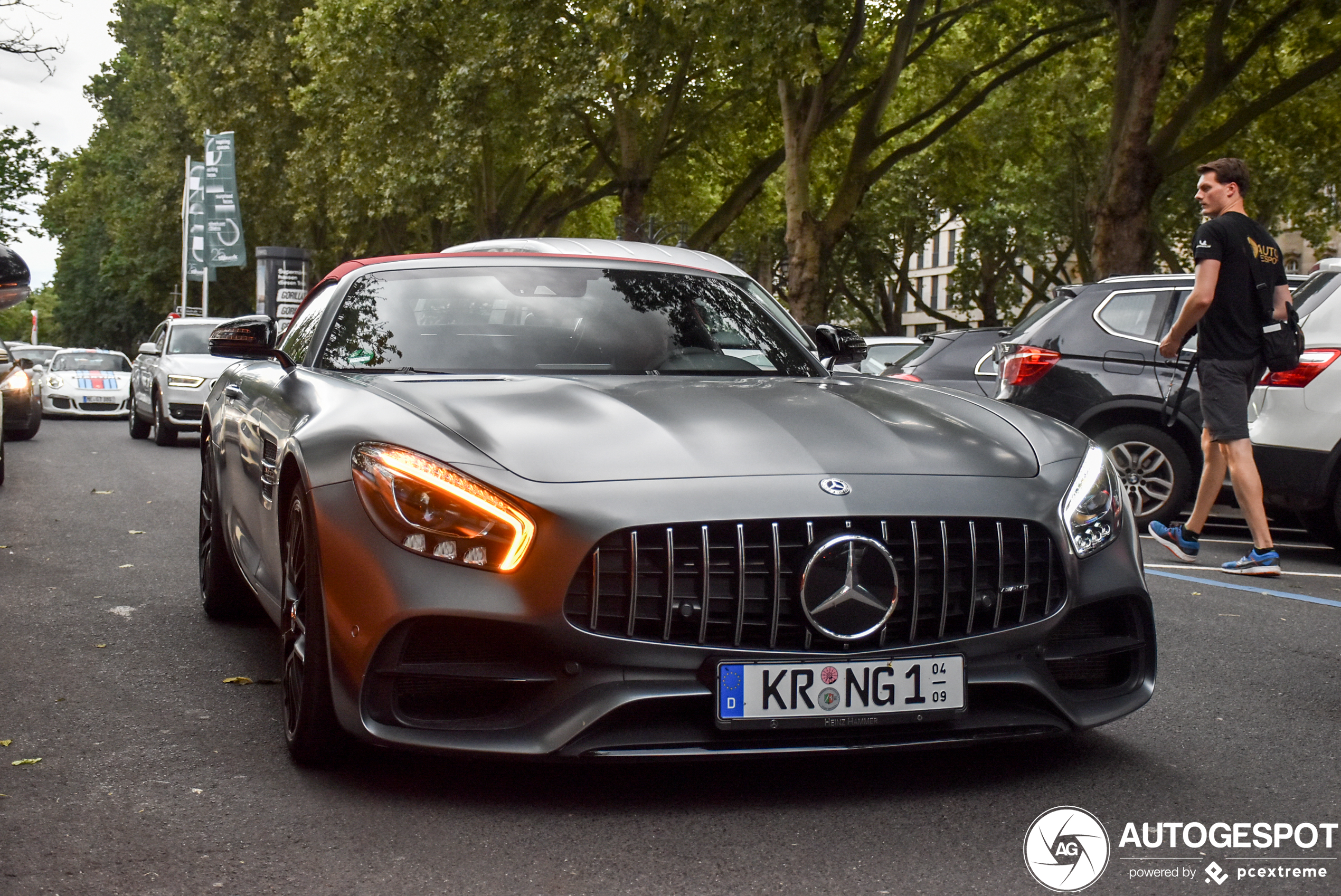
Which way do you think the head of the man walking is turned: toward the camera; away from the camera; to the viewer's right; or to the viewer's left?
to the viewer's left

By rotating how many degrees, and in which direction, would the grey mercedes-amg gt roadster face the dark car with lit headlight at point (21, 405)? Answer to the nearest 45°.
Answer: approximately 180°

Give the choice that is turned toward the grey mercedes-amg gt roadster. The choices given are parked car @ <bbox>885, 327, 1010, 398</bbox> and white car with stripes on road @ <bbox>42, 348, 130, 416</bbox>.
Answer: white car with stripes on road @ <bbox>42, 348, 130, 416</bbox>

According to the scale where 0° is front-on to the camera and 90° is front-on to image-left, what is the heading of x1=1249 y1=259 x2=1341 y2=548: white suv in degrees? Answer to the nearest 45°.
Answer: approximately 225°

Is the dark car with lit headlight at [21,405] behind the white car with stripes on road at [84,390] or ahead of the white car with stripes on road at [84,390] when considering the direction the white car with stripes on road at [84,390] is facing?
ahead

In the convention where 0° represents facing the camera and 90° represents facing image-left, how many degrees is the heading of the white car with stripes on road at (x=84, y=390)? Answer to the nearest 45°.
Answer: approximately 0°

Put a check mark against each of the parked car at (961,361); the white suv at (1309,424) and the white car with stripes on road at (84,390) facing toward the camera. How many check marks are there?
1

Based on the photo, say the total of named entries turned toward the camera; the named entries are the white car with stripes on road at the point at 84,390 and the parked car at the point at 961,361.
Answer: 1

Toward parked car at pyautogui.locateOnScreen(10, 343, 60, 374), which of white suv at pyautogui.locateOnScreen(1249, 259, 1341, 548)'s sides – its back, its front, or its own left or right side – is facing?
left

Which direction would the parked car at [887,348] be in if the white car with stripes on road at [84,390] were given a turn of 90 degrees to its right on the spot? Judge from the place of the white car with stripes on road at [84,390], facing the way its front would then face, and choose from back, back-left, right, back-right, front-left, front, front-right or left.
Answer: back-left

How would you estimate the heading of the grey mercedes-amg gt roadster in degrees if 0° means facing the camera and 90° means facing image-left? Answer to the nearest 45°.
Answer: approximately 315°

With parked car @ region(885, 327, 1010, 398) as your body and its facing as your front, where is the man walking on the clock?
The man walking is roughly at 4 o'clock from the parked car.

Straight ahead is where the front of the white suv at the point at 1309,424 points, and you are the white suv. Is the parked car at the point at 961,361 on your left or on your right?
on your left

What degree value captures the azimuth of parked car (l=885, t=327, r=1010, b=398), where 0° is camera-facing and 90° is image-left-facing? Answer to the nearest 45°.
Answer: approximately 225°

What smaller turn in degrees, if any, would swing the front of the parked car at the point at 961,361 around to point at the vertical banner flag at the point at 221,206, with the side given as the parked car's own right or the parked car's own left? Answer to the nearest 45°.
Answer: approximately 90° to the parked car's own left

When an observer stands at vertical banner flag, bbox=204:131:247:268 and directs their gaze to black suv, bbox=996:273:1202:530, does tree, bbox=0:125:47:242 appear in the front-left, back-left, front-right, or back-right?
back-right
